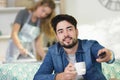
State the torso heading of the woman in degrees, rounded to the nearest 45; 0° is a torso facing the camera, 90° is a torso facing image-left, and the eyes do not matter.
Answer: approximately 315°

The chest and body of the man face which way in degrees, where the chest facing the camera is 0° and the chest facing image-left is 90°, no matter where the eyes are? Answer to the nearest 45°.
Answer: approximately 0°

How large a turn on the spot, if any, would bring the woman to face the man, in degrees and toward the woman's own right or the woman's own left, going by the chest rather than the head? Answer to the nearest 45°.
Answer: approximately 45° to the woman's own right

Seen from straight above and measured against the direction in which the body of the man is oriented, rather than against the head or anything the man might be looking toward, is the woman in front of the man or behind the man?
behind
